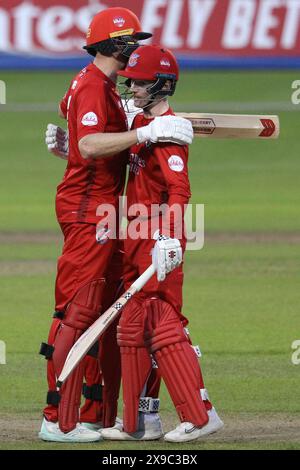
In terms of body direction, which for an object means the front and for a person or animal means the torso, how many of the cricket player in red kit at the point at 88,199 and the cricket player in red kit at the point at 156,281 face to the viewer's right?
1

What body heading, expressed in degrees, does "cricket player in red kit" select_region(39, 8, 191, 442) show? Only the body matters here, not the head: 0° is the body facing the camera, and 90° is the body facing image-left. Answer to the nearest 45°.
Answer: approximately 270°

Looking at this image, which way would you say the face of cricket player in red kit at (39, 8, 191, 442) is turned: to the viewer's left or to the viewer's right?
to the viewer's right
